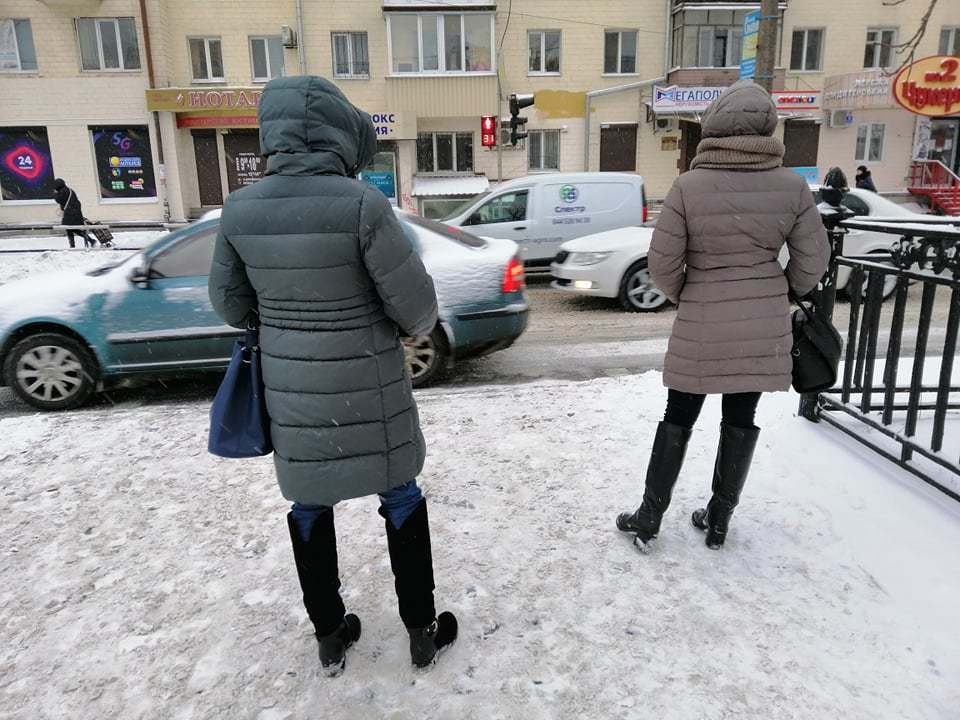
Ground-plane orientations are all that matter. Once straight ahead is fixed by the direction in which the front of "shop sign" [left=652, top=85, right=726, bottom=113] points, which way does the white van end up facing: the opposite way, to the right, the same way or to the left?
to the right

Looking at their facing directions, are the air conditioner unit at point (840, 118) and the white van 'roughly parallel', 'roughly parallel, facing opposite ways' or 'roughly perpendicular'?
roughly perpendicular

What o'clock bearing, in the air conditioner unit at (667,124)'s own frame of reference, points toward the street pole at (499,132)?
The street pole is roughly at 2 o'clock from the air conditioner unit.

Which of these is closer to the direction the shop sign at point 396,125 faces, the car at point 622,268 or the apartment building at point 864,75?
the car

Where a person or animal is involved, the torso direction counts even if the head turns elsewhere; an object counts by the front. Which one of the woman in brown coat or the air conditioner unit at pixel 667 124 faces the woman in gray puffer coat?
the air conditioner unit

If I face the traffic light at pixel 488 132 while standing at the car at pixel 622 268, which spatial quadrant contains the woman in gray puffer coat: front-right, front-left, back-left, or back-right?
back-left

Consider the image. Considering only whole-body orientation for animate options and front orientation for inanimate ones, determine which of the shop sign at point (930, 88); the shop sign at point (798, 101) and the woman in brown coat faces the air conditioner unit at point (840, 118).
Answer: the woman in brown coat

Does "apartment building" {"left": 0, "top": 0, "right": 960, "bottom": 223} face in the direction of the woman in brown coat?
yes

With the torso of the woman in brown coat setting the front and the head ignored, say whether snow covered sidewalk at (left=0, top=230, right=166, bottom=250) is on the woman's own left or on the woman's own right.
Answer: on the woman's own left

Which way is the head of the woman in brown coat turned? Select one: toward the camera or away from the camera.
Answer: away from the camera

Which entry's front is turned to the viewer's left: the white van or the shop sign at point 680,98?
the white van

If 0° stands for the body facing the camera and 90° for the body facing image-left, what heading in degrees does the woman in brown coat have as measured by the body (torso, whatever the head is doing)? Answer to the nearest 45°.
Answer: approximately 180°

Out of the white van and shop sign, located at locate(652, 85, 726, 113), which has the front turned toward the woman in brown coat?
the shop sign
